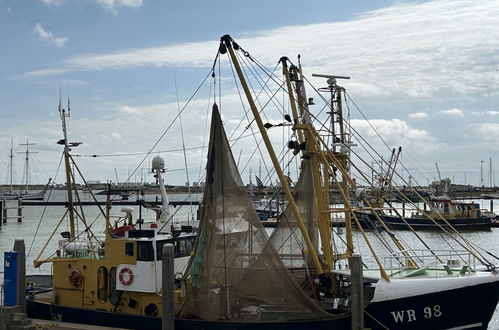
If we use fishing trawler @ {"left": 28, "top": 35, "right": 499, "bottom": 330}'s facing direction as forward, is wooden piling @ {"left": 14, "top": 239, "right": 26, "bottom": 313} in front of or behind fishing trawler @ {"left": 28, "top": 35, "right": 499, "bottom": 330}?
behind

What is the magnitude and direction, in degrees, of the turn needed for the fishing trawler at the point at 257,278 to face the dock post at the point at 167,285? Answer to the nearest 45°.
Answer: approximately 135° to its right

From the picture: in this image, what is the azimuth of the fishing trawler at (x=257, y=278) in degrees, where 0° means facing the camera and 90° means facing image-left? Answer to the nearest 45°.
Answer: approximately 270°

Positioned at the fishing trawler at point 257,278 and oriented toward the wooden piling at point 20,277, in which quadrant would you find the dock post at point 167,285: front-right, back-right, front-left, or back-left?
front-left
